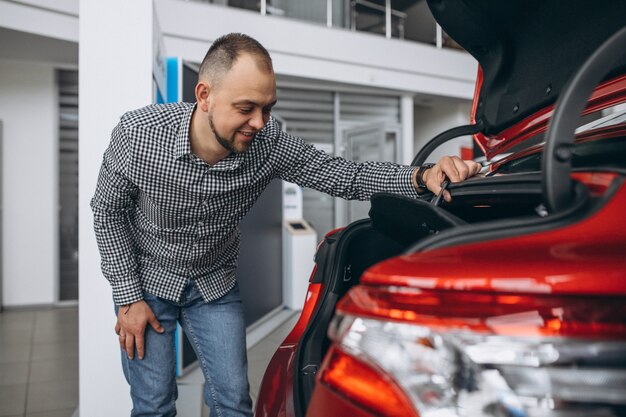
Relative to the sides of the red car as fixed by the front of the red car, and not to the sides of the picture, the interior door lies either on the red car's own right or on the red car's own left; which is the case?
on the red car's own left

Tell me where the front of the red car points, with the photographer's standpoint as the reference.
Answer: facing away from the viewer and to the right of the viewer

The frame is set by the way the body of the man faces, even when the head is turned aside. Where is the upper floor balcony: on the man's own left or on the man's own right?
on the man's own left

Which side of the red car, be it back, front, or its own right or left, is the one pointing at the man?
left

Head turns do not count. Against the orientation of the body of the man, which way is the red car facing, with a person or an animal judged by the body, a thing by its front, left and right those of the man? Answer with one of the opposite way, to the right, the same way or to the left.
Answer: to the left

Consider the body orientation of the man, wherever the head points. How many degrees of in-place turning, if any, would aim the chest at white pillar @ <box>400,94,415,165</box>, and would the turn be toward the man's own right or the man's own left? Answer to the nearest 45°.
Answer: approximately 135° to the man's own left

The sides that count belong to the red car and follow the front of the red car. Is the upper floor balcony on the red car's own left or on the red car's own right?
on the red car's own left

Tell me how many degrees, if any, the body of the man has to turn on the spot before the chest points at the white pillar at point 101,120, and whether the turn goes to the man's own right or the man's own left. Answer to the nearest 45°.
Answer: approximately 180°

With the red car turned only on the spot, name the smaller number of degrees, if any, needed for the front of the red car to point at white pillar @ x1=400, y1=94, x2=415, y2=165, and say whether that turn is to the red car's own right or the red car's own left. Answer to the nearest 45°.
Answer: approximately 45° to the red car's own left

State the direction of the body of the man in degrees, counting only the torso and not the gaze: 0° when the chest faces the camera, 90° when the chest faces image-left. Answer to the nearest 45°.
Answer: approximately 315°
